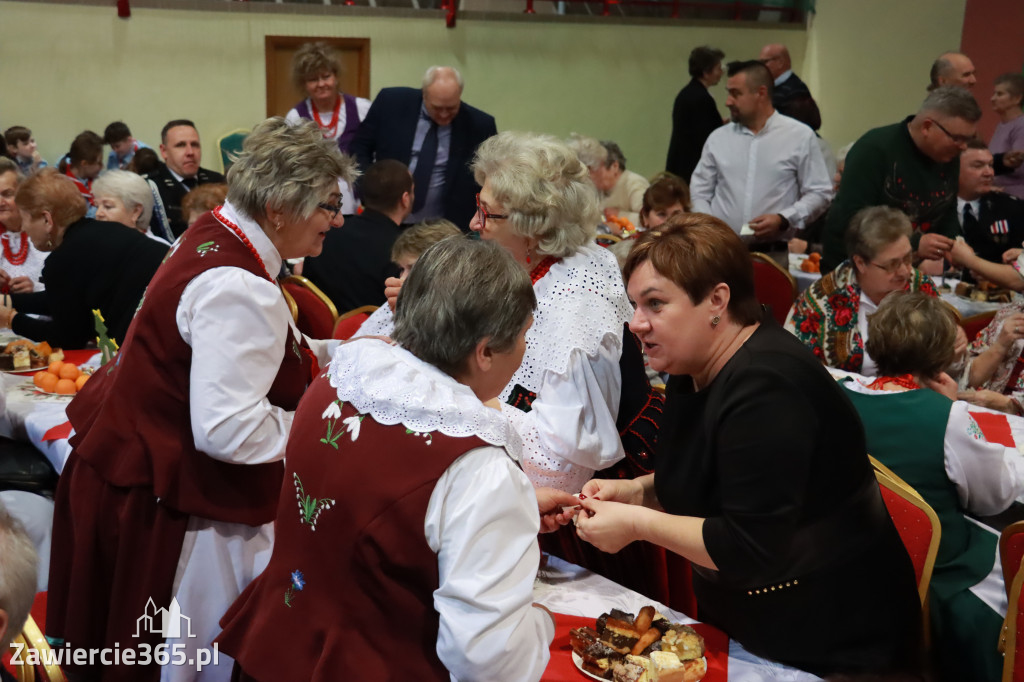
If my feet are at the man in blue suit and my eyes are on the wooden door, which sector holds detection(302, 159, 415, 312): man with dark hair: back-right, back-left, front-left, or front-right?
back-left

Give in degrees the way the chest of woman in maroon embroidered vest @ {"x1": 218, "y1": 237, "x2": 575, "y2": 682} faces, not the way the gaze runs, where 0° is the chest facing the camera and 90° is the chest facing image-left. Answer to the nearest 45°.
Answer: approximately 225°

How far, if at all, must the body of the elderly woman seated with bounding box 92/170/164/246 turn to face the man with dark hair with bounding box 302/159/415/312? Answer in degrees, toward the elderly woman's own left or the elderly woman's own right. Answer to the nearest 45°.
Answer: approximately 135° to the elderly woman's own left

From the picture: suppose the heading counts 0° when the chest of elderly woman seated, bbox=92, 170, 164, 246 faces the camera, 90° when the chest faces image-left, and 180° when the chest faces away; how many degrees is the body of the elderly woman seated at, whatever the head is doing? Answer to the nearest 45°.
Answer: approximately 45°

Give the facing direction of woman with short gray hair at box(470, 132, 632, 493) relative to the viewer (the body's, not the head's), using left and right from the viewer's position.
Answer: facing to the left of the viewer

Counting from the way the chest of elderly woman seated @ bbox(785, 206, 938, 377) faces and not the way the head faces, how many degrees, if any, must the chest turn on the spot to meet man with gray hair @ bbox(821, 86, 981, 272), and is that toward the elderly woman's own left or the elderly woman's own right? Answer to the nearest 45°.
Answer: approximately 135° to the elderly woman's own left

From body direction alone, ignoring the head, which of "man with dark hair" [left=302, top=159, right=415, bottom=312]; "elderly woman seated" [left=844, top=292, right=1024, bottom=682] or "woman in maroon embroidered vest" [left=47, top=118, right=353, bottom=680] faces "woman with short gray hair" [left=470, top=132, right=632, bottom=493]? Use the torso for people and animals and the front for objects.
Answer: the woman in maroon embroidered vest

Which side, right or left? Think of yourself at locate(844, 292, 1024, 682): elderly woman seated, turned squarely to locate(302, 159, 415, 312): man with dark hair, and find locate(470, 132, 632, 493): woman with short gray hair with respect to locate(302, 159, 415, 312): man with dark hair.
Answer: left

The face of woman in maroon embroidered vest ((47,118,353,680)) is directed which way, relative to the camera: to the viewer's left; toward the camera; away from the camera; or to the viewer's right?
to the viewer's right

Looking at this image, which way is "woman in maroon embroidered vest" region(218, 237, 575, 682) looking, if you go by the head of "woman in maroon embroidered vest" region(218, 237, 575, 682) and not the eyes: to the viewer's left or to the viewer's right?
to the viewer's right

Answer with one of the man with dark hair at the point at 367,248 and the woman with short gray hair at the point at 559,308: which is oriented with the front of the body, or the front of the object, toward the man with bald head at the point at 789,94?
the man with dark hair at the point at 367,248

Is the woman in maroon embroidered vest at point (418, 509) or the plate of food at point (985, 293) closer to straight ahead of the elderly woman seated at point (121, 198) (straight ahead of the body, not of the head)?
the woman in maroon embroidered vest
